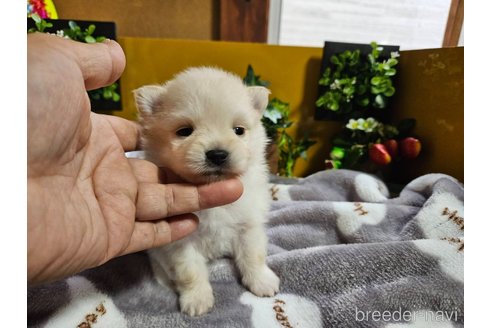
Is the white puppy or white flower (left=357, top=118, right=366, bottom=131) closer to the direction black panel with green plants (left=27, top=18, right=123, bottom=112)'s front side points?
the white puppy

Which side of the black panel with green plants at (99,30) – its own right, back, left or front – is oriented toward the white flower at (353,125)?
left

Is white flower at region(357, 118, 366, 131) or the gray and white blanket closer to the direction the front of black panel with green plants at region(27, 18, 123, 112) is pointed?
the gray and white blanket

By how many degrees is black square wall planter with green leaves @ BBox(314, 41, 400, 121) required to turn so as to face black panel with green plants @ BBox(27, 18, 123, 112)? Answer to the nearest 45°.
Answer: approximately 45° to its right

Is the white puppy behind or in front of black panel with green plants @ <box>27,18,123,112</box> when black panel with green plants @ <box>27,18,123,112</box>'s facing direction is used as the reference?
in front

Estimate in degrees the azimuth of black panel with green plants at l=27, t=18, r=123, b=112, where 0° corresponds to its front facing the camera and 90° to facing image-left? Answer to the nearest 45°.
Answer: approximately 0°

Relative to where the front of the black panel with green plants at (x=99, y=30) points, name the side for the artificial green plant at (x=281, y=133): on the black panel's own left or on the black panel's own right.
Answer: on the black panel's own left

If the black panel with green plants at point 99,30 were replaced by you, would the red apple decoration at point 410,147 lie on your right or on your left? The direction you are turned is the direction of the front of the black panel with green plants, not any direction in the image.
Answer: on your left

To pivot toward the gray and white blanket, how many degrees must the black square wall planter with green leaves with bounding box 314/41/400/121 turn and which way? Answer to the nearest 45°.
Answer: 0° — it already faces it

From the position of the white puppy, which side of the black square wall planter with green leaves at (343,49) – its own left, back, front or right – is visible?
front

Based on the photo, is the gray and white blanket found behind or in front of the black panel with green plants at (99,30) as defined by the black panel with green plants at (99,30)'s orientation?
in front
